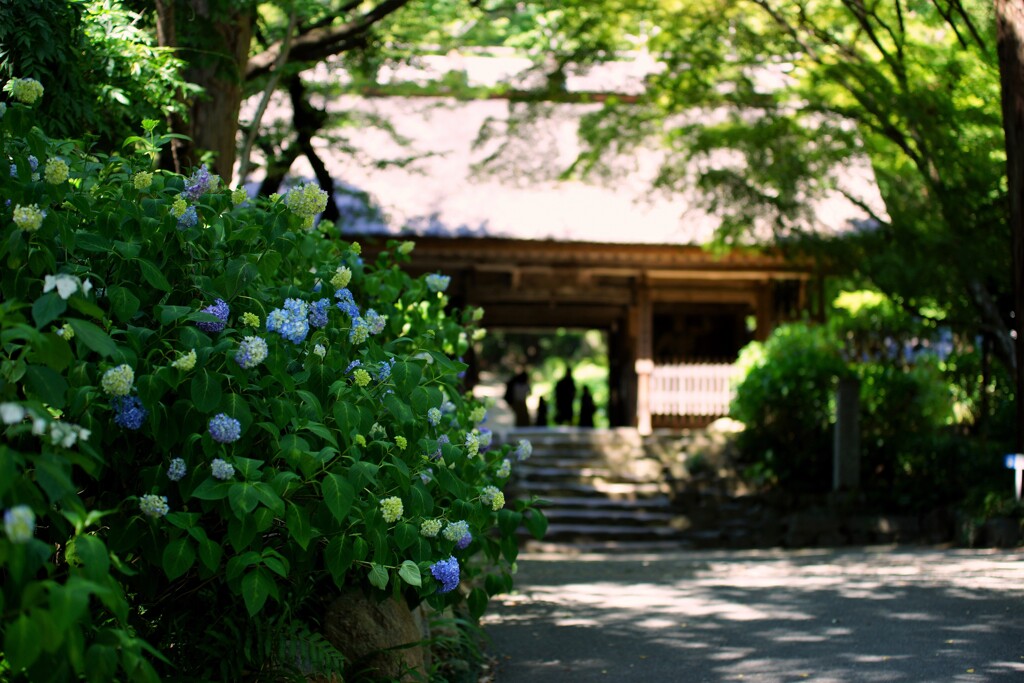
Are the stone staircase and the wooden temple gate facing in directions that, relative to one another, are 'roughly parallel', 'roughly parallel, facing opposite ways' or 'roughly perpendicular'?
roughly parallel

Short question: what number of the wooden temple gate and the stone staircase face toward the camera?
2

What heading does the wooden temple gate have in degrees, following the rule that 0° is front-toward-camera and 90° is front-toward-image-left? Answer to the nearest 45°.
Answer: approximately 0°

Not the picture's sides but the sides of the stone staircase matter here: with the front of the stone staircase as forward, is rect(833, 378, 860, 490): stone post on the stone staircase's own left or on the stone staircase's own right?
on the stone staircase's own left

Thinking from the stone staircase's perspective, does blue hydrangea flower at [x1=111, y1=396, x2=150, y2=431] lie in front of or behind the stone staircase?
in front

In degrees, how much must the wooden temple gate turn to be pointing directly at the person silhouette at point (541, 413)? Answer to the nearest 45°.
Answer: approximately 180°

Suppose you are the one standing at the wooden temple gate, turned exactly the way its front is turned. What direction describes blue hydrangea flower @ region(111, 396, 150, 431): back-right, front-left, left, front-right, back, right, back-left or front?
front

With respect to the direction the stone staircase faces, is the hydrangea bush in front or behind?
in front

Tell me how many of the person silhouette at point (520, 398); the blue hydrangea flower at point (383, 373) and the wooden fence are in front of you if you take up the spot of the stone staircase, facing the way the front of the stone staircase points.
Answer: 1

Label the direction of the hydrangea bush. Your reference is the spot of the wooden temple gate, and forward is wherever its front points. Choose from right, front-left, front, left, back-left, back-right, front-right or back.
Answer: front

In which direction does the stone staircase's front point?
toward the camera

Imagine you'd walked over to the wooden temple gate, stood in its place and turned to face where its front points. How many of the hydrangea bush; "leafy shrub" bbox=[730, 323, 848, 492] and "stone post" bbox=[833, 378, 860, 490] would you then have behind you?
0

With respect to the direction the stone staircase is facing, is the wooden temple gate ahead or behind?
behind

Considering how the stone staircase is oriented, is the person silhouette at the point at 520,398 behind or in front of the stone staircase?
behind

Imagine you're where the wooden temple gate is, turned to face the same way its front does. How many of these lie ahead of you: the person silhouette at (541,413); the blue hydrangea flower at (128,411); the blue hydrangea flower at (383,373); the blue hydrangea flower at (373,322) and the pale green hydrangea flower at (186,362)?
4
